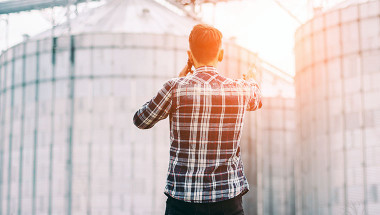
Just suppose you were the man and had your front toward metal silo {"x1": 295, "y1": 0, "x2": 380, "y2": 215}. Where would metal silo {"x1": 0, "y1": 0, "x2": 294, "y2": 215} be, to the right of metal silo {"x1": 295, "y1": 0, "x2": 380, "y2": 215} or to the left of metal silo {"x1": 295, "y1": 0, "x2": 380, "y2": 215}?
left

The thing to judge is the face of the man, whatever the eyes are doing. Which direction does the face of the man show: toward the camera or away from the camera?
away from the camera

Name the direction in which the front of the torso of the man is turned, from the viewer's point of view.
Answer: away from the camera

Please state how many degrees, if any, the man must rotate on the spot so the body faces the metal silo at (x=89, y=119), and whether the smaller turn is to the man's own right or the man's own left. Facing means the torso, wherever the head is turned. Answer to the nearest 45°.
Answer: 0° — they already face it
